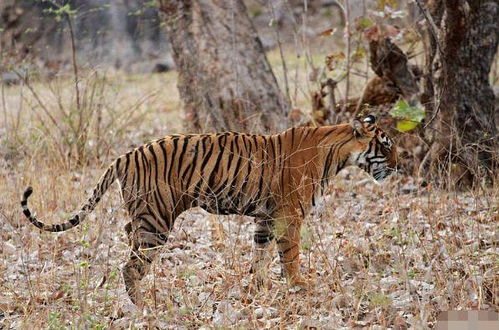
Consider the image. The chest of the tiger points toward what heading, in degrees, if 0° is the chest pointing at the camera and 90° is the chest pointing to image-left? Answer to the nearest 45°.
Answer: approximately 270°

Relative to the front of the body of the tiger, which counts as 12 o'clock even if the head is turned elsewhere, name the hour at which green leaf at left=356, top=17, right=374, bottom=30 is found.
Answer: The green leaf is roughly at 10 o'clock from the tiger.

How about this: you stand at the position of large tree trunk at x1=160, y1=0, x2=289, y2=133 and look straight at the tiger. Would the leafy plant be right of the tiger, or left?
left

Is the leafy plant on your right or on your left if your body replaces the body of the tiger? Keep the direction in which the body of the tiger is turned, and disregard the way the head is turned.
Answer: on your left

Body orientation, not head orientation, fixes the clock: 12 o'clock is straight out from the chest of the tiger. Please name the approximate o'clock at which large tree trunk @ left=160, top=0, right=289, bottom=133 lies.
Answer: The large tree trunk is roughly at 9 o'clock from the tiger.
